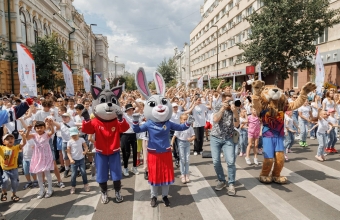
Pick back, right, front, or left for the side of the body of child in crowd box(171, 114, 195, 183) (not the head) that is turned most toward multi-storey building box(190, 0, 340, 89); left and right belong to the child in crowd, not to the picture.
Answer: back

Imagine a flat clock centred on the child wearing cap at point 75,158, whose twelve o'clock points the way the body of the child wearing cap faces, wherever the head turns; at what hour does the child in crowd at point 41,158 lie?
The child in crowd is roughly at 3 o'clock from the child wearing cap.

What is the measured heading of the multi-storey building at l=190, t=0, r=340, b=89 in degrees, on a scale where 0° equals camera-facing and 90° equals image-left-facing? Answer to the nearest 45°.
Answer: approximately 45°

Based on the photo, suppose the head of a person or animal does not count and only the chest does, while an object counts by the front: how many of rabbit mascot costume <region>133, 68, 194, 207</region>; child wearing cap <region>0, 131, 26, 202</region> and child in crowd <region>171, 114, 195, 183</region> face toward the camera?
3

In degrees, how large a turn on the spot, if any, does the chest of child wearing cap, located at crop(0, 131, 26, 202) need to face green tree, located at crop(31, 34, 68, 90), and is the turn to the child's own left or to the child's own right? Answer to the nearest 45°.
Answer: approximately 180°

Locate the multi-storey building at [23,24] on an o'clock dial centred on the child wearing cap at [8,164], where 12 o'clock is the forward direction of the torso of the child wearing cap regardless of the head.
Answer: The multi-storey building is roughly at 6 o'clock from the child wearing cap.

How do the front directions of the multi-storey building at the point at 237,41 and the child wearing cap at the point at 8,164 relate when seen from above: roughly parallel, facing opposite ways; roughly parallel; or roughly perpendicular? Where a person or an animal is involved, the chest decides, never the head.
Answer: roughly perpendicular

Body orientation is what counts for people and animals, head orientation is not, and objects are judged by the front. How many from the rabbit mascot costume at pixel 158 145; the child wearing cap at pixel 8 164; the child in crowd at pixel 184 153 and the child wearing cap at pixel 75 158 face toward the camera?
4

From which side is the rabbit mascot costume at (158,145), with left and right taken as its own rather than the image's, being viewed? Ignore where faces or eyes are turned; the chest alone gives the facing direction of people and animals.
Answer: front

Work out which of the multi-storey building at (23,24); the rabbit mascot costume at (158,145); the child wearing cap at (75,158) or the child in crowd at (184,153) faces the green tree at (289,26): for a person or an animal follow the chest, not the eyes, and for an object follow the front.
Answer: the multi-storey building

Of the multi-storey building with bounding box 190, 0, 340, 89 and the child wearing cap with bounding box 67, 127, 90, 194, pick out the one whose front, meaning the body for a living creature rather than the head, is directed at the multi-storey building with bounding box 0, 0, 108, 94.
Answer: the multi-storey building with bounding box 190, 0, 340, 89

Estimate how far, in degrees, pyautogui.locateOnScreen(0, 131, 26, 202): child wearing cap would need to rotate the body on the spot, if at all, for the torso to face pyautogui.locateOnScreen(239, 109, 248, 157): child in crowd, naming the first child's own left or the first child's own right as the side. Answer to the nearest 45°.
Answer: approximately 90° to the first child's own left

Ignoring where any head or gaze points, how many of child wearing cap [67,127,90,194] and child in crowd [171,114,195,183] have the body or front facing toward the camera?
2

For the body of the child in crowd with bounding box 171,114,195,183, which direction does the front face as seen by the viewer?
toward the camera

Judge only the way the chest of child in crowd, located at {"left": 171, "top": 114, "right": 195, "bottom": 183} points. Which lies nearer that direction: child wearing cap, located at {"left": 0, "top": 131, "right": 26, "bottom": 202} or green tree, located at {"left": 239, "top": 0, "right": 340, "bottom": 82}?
the child wearing cap

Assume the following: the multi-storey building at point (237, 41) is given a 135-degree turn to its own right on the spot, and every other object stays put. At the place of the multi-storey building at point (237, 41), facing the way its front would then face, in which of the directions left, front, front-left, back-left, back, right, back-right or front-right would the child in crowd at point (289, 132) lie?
back

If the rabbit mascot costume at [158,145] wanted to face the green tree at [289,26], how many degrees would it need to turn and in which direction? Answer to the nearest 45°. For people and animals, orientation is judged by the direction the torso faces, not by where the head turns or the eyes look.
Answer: approximately 135° to its left

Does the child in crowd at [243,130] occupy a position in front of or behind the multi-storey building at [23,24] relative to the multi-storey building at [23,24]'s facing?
in front
